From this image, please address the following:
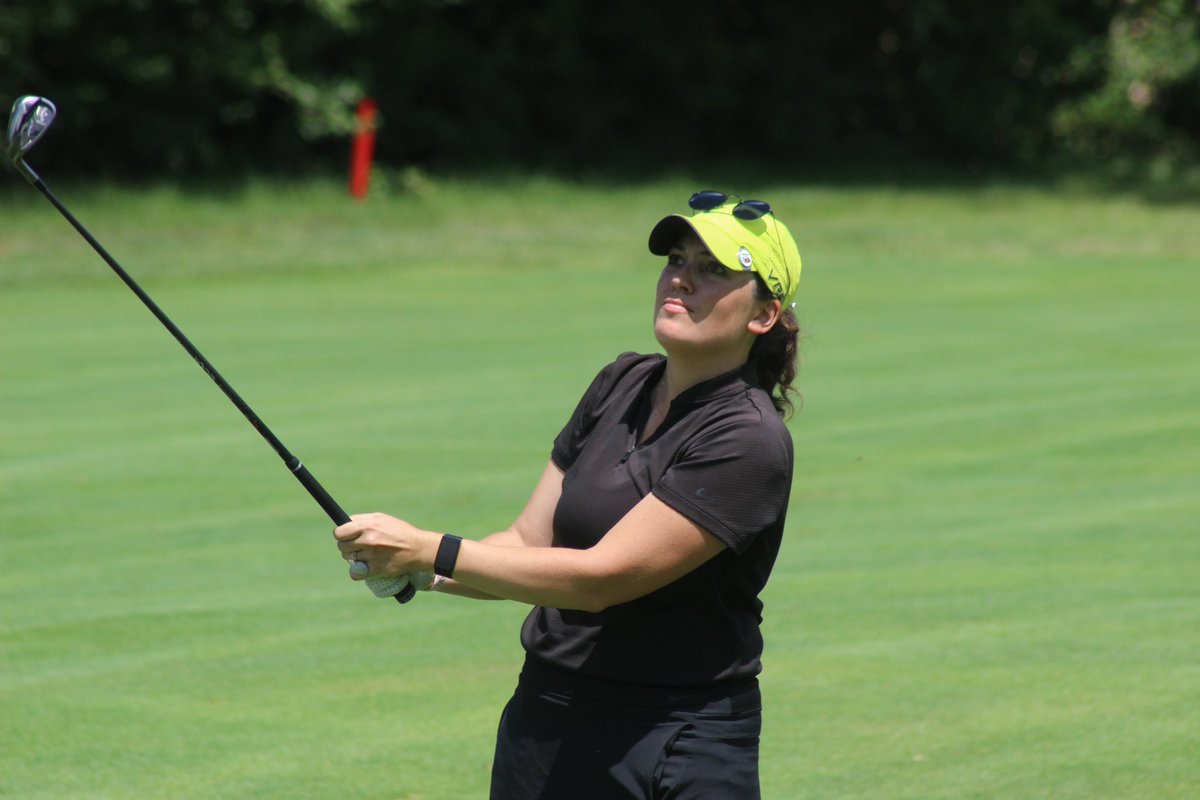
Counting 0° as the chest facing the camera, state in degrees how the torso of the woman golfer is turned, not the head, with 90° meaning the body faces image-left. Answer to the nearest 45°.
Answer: approximately 45°

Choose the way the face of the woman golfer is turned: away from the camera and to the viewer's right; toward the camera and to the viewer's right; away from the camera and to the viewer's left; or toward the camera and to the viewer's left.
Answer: toward the camera and to the viewer's left

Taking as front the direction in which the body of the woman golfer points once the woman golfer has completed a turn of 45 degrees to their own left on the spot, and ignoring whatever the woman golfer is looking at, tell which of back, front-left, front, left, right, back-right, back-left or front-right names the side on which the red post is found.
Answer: back
